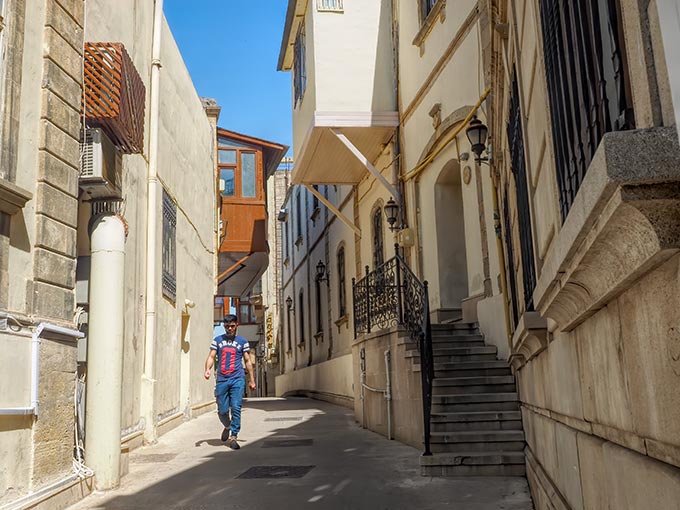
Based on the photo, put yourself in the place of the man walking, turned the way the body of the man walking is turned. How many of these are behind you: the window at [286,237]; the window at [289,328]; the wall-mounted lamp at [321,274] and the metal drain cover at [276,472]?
3

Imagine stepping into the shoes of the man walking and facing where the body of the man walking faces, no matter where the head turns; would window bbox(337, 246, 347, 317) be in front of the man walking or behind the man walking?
behind

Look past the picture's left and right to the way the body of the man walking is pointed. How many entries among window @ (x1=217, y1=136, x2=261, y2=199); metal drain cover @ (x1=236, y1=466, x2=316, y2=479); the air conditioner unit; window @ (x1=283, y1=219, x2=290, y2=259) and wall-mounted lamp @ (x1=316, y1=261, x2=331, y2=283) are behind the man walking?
3

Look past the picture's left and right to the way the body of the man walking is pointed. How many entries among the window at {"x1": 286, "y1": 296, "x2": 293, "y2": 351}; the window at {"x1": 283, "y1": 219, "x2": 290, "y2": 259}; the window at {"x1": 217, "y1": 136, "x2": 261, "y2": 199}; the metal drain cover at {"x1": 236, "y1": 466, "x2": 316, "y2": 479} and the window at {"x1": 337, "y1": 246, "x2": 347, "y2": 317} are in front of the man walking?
1

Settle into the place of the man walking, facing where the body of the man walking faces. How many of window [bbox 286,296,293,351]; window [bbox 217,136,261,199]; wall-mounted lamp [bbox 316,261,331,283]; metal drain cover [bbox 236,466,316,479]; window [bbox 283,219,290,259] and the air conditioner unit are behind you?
4

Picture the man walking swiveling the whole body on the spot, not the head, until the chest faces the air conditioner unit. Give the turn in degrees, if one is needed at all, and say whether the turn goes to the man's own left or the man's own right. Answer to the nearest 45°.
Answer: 0° — they already face it

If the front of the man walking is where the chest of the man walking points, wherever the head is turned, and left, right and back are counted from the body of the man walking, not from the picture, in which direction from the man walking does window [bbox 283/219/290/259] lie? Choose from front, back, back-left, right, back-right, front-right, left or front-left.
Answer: back

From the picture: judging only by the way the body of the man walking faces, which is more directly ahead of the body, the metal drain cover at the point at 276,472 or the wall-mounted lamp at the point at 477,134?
the metal drain cover

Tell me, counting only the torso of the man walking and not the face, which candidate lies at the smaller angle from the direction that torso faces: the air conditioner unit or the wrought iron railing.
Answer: the air conditioner unit

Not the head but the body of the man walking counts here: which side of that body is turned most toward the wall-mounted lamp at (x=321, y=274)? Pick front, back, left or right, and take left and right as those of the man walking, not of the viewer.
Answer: back

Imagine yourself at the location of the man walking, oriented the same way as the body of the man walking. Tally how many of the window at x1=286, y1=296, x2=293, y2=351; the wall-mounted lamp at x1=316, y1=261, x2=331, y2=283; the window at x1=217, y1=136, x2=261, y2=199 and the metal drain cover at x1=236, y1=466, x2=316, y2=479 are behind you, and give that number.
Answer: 3

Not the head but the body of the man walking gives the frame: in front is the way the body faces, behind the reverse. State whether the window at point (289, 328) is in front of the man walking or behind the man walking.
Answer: behind

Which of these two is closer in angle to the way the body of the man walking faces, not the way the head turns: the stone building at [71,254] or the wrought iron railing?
the stone building

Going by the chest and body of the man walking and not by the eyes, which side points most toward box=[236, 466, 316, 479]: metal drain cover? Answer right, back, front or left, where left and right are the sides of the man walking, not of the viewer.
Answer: front

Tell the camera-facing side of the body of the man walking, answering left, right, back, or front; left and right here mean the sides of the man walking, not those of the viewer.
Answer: front

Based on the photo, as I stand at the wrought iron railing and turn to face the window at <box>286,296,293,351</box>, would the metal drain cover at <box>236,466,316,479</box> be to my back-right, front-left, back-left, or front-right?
back-left

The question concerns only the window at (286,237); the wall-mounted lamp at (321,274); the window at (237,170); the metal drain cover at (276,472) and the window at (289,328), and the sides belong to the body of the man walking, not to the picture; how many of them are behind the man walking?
4
